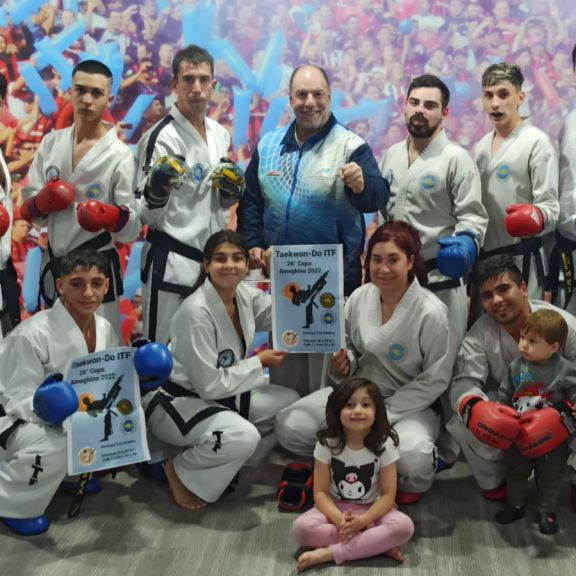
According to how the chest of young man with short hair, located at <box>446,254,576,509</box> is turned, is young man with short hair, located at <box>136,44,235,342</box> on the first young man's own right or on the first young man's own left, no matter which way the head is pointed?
on the first young man's own right

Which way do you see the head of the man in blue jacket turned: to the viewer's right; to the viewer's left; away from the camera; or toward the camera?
toward the camera

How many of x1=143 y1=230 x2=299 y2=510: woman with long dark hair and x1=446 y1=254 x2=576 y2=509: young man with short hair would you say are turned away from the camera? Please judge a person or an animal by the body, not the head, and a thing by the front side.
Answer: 0

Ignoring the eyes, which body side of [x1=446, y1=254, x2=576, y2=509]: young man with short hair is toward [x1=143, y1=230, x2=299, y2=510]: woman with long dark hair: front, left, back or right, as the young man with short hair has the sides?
right

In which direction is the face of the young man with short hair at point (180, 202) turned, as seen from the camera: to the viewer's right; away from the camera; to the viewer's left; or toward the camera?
toward the camera

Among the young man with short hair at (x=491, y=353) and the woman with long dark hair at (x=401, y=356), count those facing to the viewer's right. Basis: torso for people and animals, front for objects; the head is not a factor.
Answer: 0

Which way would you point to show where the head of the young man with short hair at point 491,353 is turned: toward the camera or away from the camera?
toward the camera

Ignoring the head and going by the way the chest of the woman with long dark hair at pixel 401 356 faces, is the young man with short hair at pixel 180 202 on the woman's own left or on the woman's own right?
on the woman's own right

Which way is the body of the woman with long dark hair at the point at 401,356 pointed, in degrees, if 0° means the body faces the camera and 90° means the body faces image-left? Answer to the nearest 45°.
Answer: approximately 45°

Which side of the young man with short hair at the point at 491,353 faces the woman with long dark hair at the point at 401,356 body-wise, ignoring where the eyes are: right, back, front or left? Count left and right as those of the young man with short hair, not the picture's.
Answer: right

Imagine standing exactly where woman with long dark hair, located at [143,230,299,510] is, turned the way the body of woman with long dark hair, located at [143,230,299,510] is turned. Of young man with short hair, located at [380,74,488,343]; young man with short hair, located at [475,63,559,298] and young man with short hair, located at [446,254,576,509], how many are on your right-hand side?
0

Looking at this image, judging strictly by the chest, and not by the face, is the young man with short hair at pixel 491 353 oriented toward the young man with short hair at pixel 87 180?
no

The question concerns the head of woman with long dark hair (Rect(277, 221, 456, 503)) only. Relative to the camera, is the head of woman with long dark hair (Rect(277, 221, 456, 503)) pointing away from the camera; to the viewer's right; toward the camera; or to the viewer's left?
toward the camera

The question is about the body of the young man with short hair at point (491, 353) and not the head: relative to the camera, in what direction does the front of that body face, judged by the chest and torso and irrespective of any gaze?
toward the camera

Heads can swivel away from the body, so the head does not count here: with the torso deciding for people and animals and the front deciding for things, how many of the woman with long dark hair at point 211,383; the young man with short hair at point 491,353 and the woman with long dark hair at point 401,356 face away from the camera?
0

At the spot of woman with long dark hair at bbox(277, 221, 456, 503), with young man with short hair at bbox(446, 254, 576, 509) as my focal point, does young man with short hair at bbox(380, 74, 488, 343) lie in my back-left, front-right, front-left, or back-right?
front-left

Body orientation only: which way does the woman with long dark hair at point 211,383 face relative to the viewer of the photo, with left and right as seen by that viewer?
facing the viewer and to the right of the viewer

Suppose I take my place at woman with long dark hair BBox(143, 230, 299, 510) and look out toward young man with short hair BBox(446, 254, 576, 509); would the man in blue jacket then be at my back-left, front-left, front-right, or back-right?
front-left
